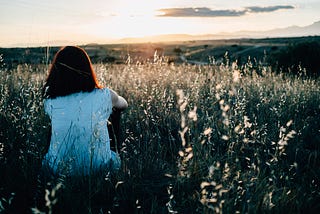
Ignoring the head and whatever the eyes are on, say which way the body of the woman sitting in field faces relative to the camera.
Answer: away from the camera

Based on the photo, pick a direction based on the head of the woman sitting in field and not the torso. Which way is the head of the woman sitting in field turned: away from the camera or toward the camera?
away from the camera
